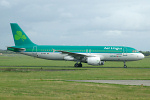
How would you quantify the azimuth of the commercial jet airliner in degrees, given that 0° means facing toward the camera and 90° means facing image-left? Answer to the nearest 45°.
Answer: approximately 270°
